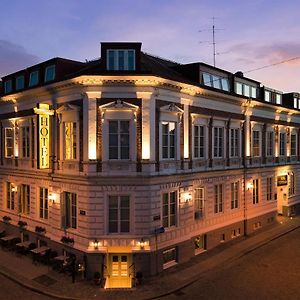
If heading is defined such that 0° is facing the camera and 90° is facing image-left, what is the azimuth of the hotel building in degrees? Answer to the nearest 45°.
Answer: approximately 0°

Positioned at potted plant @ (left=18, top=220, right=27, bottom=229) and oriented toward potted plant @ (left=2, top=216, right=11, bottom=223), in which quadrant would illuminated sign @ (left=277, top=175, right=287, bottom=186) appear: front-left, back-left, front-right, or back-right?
back-right
